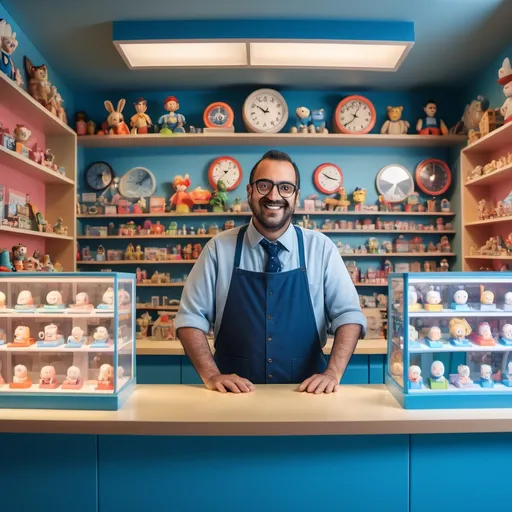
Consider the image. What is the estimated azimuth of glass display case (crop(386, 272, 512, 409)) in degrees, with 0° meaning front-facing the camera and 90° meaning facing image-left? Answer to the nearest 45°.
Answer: approximately 0°

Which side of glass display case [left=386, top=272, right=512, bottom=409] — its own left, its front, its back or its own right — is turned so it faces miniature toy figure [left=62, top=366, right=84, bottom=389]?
right

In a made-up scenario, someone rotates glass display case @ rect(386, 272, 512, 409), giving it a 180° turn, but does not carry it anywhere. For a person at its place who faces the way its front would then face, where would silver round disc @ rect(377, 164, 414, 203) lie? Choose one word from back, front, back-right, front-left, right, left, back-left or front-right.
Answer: front

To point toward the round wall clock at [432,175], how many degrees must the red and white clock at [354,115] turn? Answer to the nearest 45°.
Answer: approximately 135° to its left

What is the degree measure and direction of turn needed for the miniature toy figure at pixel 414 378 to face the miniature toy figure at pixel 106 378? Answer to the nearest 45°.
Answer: approximately 90° to its right

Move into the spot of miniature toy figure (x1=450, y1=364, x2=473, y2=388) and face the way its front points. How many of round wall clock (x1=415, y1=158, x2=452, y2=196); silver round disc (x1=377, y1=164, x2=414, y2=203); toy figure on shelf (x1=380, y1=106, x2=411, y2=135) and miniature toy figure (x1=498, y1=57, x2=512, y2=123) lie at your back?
4

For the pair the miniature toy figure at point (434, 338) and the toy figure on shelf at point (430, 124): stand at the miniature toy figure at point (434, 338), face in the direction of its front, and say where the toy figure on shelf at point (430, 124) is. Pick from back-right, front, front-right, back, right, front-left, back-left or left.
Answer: back

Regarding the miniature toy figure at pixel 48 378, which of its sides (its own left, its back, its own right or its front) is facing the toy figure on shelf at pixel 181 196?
back

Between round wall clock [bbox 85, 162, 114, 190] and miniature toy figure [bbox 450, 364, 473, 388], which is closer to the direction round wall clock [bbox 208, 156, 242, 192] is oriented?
the miniature toy figure

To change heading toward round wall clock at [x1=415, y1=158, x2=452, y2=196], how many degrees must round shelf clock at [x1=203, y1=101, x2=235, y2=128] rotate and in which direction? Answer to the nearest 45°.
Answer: approximately 90° to its left

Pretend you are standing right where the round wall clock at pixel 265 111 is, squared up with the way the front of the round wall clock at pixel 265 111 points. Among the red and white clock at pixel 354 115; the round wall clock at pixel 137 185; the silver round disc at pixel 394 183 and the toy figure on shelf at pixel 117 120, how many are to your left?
2

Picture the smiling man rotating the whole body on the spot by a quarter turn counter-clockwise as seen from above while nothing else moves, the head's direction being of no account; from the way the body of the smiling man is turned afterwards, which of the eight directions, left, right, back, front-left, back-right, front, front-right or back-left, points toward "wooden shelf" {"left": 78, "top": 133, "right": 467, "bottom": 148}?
left

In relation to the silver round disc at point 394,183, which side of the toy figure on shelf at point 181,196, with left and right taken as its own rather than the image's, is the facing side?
left

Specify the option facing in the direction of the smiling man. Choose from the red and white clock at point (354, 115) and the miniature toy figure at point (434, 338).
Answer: the red and white clock
